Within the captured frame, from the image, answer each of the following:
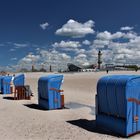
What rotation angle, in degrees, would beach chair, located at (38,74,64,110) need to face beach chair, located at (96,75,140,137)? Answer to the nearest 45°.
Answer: approximately 135° to its right

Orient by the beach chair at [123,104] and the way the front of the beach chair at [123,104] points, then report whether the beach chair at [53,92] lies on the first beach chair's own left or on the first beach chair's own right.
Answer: on the first beach chair's own left

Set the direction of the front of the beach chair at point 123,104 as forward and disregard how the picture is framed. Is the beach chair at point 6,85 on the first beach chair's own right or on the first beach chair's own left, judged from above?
on the first beach chair's own left
